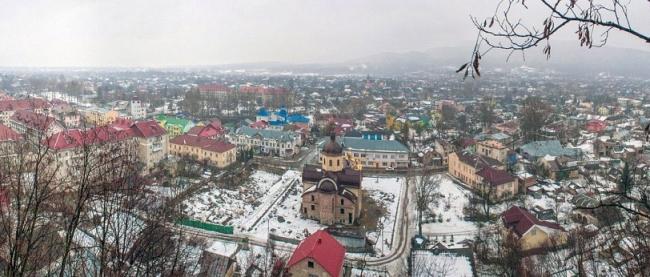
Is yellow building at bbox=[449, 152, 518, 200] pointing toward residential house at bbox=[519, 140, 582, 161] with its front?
no

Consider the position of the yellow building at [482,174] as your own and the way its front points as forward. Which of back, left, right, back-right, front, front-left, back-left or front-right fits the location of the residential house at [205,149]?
front-right

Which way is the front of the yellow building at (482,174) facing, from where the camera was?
facing the viewer and to the left of the viewer

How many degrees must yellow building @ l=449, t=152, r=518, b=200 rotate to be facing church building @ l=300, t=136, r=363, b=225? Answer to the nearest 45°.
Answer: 0° — it already faces it

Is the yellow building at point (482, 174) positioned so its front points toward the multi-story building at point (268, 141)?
no

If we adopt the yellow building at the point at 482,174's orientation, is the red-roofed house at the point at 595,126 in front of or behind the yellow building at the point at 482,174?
behind

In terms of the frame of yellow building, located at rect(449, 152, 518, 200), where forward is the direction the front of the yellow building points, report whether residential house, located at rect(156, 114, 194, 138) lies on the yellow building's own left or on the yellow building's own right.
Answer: on the yellow building's own right

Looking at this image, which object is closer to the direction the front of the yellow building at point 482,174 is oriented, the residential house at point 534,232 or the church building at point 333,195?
the church building

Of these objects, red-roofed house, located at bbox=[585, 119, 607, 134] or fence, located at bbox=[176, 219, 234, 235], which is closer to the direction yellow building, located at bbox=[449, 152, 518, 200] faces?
the fence

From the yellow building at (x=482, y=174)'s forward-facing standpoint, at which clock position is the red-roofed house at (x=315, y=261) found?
The red-roofed house is roughly at 11 o'clock from the yellow building.

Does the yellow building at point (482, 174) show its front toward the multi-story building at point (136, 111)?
no

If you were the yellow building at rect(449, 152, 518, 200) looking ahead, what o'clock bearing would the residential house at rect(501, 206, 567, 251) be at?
The residential house is roughly at 10 o'clock from the yellow building.
